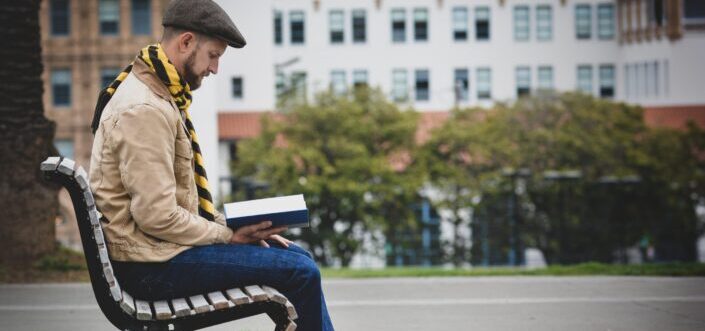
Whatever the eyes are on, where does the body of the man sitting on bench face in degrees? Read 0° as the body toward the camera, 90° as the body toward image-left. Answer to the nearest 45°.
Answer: approximately 270°

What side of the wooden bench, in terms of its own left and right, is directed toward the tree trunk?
left

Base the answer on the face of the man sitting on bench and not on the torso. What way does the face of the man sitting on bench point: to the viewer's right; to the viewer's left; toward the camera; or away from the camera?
to the viewer's right

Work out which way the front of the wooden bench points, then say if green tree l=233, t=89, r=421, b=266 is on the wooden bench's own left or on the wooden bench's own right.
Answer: on the wooden bench's own left

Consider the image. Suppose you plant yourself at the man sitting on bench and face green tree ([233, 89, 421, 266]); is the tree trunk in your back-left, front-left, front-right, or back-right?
front-left

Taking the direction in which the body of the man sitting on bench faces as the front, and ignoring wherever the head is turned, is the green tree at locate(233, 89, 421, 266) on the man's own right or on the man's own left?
on the man's own left

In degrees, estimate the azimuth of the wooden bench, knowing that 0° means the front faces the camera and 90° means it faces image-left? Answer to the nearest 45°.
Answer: approximately 270°
